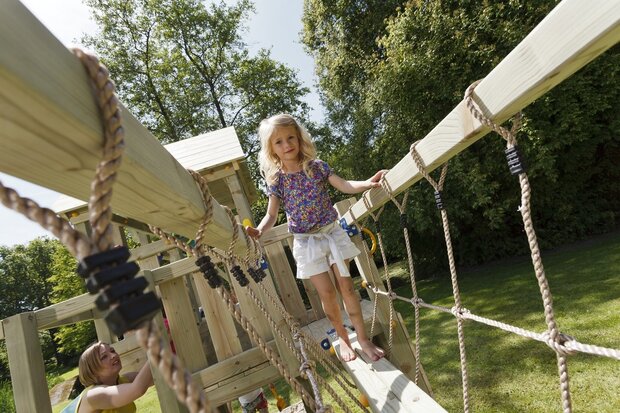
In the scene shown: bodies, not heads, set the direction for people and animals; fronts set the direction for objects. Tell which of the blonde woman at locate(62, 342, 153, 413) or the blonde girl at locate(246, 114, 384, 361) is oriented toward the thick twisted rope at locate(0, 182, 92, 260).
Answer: the blonde girl at locate(246, 114, 384, 361)

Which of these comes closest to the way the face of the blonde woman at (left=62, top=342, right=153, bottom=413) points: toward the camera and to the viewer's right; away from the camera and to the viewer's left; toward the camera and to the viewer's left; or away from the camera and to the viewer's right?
toward the camera and to the viewer's right

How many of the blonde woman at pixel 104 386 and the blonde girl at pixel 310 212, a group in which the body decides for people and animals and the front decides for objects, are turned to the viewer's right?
1

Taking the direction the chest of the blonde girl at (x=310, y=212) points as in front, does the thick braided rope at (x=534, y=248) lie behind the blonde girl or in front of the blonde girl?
in front

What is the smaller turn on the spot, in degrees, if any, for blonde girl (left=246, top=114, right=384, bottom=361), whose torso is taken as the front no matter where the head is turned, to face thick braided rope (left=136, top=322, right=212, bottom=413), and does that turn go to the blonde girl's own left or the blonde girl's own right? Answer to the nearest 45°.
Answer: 0° — they already face it

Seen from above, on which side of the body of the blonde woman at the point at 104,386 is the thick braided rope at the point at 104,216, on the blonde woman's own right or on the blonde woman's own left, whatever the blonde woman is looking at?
on the blonde woman's own right

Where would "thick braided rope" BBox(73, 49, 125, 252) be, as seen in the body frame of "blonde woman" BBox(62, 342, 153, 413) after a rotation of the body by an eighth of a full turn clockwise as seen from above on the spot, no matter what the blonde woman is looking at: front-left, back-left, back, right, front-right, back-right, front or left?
front-right
